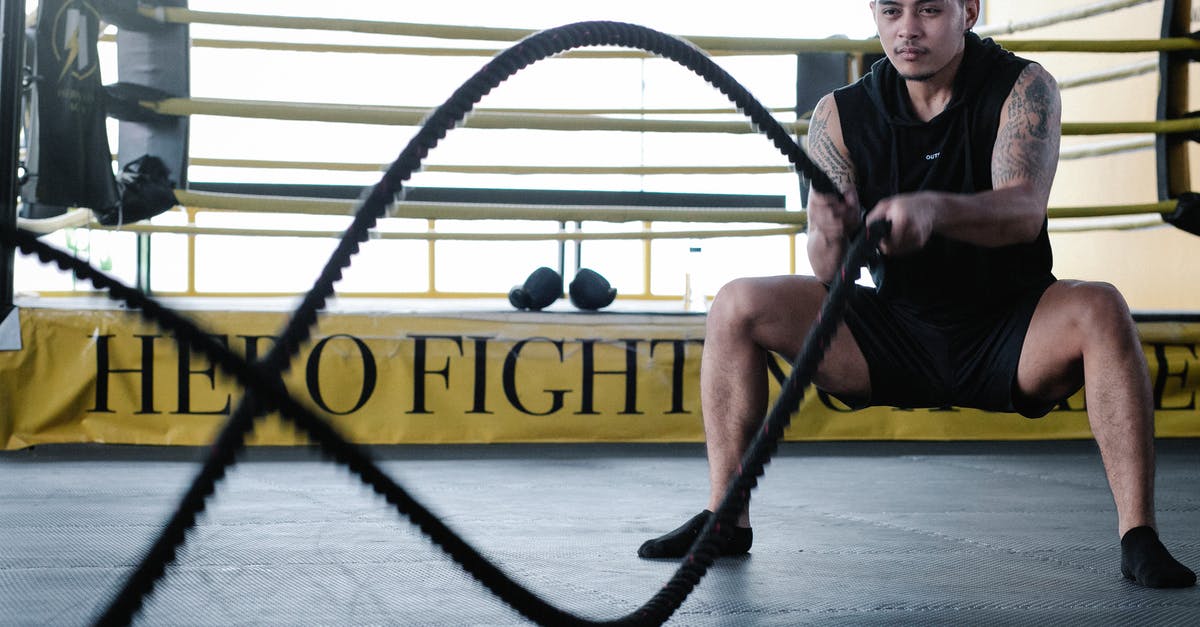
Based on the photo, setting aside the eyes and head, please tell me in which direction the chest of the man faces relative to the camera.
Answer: toward the camera

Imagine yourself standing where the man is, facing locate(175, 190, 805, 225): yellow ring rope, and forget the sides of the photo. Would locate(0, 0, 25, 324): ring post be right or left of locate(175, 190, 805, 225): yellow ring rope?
left

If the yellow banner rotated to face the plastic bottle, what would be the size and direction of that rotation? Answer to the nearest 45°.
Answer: approximately 180°

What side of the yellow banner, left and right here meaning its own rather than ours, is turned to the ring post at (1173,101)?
left

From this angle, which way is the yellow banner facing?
toward the camera

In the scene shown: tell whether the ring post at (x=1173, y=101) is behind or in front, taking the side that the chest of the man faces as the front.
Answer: behind

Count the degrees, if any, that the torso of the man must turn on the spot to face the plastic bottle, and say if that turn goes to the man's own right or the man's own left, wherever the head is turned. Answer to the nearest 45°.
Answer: approximately 180°

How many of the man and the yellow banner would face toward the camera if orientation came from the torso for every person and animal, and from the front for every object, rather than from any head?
2

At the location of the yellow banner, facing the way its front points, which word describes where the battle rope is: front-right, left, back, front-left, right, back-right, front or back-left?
front
